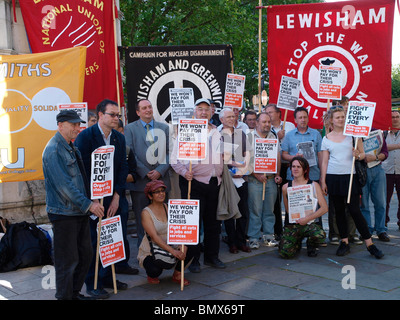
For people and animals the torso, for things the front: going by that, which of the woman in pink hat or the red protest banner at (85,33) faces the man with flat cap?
the red protest banner

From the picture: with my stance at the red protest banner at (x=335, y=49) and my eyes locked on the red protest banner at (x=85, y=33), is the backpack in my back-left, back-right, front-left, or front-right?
front-left

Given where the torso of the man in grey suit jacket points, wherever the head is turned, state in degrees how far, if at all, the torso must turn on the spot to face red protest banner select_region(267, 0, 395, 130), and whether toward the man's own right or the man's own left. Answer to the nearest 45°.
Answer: approximately 90° to the man's own left

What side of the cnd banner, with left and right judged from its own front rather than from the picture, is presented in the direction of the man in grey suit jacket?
front

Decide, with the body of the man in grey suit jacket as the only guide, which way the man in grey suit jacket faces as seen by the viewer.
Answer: toward the camera

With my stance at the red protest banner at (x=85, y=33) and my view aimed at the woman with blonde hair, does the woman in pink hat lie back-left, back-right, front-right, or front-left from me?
front-right

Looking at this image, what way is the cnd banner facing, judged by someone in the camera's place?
facing the viewer

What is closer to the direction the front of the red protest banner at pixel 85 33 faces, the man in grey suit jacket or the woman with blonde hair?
the man in grey suit jacket

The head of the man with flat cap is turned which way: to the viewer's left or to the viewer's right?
to the viewer's right

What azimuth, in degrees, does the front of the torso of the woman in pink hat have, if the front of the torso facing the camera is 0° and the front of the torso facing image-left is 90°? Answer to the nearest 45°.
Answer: approximately 315°

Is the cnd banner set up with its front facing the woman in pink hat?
yes

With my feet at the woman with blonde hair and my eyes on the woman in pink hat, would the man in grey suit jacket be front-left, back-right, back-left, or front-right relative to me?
front-right
